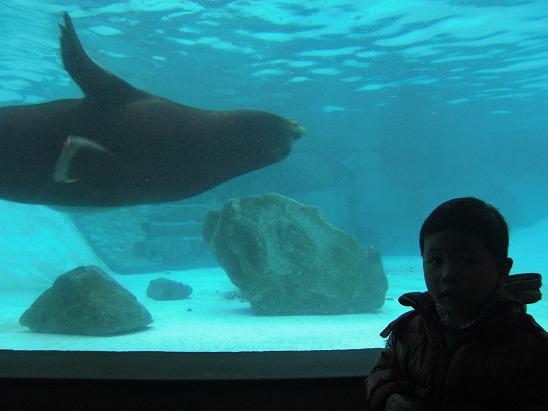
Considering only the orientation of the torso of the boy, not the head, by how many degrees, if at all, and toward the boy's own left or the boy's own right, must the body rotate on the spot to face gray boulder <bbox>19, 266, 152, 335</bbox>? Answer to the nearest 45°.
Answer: approximately 90° to the boy's own right

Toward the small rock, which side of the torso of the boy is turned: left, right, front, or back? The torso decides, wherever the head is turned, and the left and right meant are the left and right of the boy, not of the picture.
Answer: right

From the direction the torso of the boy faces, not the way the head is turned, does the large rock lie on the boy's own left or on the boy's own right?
on the boy's own right

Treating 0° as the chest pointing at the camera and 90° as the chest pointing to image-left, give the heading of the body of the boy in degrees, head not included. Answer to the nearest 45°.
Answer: approximately 45°
